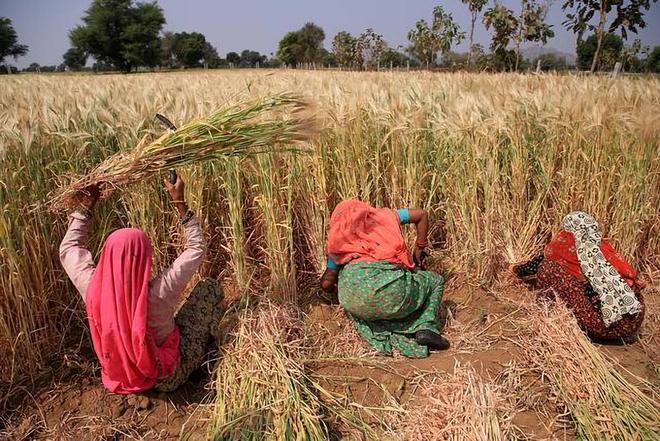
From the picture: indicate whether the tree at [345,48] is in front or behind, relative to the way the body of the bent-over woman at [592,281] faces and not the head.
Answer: in front

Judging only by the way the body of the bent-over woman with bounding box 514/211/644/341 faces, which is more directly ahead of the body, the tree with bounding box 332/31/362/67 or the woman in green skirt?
the tree

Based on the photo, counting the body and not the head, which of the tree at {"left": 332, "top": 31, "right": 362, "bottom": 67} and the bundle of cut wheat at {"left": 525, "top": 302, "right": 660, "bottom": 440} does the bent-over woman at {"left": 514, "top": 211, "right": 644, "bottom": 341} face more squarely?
the tree

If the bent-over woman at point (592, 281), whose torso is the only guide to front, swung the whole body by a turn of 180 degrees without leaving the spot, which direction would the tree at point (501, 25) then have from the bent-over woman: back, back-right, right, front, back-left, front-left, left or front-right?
back-left

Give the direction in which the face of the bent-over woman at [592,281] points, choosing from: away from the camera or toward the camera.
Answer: away from the camera

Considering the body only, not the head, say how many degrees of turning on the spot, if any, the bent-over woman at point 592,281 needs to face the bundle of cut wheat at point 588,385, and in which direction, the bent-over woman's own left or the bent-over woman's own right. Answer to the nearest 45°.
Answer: approximately 135° to the bent-over woman's own left

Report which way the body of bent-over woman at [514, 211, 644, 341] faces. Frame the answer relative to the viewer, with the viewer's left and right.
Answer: facing away from the viewer and to the left of the viewer

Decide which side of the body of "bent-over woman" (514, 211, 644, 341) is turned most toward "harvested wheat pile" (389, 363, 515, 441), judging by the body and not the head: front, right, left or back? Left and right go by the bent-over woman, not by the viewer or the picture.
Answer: left

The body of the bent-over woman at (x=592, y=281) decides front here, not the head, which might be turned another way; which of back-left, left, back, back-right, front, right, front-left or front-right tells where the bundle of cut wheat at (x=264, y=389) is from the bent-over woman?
left

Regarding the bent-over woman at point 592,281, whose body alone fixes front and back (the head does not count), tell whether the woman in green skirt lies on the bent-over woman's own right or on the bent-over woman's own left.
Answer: on the bent-over woman's own left

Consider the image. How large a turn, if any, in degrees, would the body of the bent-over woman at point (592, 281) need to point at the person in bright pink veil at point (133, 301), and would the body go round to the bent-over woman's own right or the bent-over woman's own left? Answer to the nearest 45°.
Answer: approximately 90° to the bent-over woman's own left
